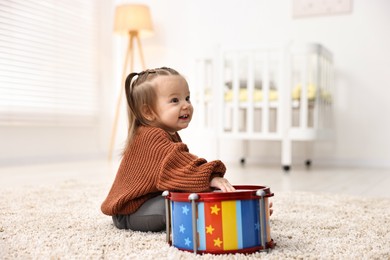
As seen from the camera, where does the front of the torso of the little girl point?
to the viewer's right

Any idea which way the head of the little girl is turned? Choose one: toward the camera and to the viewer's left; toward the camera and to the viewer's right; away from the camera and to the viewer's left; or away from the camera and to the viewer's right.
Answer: toward the camera and to the viewer's right

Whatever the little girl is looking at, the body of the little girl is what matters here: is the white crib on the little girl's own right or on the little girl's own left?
on the little girl's own left

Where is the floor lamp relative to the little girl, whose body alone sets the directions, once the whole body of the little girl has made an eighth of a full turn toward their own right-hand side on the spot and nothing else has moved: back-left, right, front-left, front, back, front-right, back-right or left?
back-left
